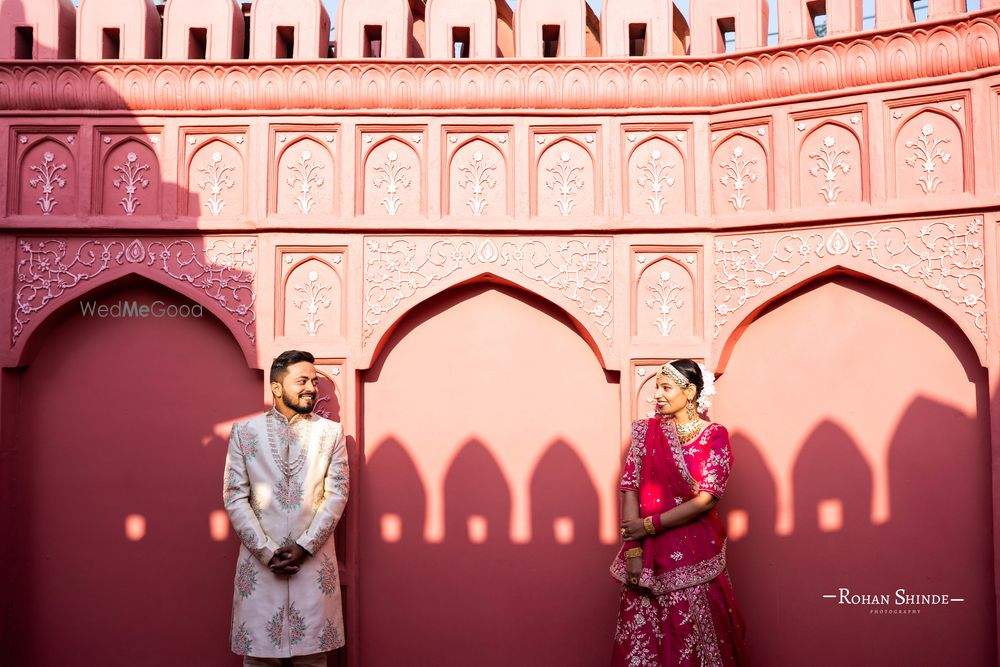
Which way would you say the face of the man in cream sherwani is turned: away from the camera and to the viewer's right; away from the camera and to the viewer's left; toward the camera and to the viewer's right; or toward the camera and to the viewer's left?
toward the camera and to the viewer's right

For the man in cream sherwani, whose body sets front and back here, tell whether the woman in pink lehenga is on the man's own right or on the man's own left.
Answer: on the man's own left

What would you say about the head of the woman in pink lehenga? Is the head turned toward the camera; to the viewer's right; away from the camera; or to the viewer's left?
to the viewer's left

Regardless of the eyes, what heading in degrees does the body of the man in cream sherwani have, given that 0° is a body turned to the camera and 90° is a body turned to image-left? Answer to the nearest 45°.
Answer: approximately 0°
